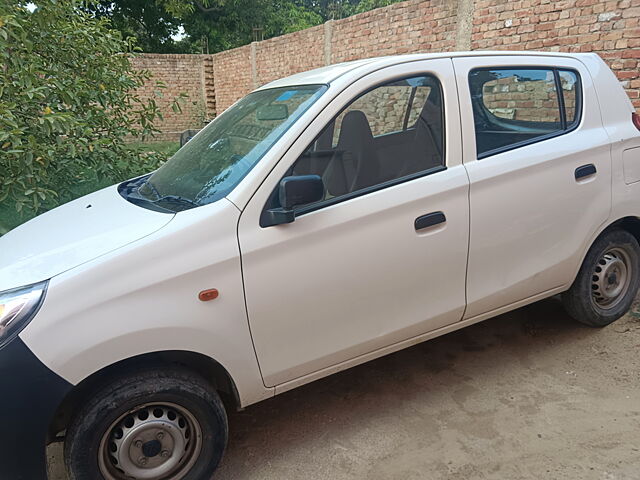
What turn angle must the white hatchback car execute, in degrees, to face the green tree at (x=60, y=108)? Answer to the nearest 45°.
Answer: approximately 90° to its right

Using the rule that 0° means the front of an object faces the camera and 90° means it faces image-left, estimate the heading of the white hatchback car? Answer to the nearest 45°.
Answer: approximately 45°
